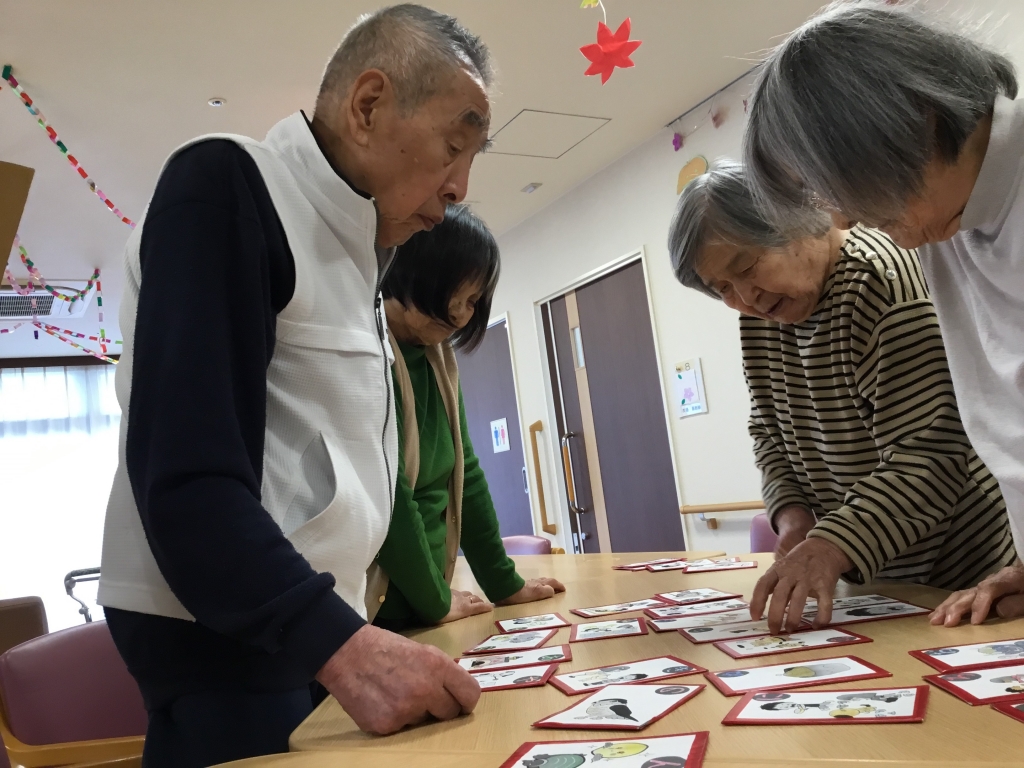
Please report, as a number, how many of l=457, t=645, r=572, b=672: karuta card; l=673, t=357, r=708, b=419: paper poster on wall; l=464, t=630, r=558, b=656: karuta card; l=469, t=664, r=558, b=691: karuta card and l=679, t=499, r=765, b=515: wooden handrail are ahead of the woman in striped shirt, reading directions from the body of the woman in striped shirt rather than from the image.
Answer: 3

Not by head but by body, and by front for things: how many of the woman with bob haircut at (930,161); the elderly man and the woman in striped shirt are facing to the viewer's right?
1

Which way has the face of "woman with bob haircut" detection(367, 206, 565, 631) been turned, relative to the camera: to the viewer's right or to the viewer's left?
to the viewer's right

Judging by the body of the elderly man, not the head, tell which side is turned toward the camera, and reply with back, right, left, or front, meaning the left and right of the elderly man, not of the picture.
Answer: right

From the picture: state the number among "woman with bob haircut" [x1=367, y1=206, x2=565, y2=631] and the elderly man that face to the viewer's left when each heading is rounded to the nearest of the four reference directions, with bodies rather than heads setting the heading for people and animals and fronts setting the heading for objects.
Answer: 0

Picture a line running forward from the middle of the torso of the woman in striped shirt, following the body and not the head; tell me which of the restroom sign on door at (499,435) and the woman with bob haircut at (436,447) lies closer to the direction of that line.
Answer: the woman with bob haircut

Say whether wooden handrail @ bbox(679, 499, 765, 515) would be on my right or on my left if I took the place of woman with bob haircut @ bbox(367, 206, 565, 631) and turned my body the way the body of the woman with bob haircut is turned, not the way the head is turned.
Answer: on my left

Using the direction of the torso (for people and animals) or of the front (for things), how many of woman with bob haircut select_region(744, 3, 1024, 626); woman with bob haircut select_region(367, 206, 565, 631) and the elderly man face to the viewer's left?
1

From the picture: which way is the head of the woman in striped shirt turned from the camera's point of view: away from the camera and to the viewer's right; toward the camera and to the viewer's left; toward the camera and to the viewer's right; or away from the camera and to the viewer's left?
toward the camera and to the viewer's left

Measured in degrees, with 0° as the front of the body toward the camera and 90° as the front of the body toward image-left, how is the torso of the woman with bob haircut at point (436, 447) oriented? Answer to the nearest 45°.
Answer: approximately 315°

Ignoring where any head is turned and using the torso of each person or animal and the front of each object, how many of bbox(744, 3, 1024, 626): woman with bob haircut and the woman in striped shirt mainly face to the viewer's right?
0

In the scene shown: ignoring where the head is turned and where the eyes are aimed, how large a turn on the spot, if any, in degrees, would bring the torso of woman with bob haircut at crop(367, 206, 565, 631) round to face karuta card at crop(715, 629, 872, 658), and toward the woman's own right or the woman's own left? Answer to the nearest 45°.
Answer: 0° — they already face it

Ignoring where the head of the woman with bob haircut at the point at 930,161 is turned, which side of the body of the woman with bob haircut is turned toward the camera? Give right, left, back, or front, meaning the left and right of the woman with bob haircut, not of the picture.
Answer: left

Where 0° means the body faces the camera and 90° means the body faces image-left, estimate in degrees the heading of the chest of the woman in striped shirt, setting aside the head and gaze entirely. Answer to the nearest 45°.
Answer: approximately 45°

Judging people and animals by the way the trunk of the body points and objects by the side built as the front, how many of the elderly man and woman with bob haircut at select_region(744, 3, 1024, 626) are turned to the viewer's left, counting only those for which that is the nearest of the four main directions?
1
